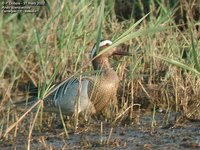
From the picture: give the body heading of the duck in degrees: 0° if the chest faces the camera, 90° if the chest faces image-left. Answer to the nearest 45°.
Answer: approximately 270°
